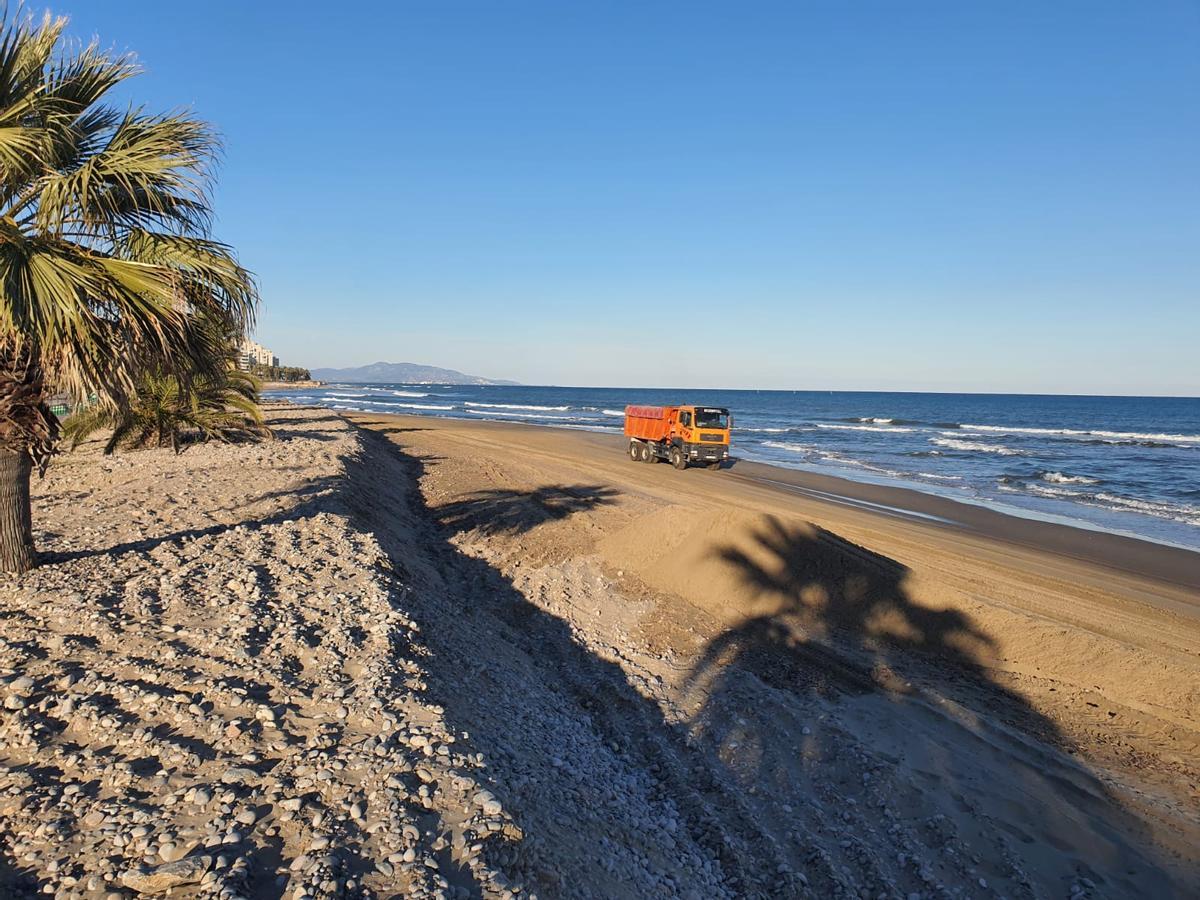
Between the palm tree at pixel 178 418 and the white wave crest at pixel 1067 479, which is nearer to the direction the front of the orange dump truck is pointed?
the white wave crest

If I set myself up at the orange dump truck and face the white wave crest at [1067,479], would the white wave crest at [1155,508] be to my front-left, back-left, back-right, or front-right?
front-right

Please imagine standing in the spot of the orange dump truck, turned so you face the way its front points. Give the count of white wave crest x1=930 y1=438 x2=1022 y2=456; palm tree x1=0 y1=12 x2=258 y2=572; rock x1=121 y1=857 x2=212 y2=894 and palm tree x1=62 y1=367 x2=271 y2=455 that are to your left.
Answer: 1

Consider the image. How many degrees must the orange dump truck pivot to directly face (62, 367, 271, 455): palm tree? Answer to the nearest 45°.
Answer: approximately 90° to its right

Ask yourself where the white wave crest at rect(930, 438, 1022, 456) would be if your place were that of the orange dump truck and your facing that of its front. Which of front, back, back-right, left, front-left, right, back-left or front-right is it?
left

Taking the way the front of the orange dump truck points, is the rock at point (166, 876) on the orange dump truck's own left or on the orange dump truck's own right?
on the orange dump truck's own right

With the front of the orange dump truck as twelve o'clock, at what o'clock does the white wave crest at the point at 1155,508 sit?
The white wave crest is roughly at 11 o'clock from the orange dump truck.

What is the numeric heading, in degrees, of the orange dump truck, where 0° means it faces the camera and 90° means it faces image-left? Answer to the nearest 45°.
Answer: approximately 315°

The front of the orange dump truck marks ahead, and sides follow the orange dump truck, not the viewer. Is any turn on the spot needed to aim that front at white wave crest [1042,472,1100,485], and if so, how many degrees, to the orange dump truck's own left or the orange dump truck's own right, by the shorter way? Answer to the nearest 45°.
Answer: approximately 45° to the orange dump truck's own left

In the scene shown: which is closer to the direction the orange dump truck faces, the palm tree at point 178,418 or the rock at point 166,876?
the rock

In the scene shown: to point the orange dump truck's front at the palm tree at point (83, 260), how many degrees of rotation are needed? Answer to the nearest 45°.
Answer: approximately 45° to its right

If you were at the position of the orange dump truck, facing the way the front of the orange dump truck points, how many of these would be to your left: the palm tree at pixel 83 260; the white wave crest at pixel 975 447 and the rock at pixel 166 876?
1

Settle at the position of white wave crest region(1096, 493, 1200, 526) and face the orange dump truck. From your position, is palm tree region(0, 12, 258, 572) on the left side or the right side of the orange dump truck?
left
